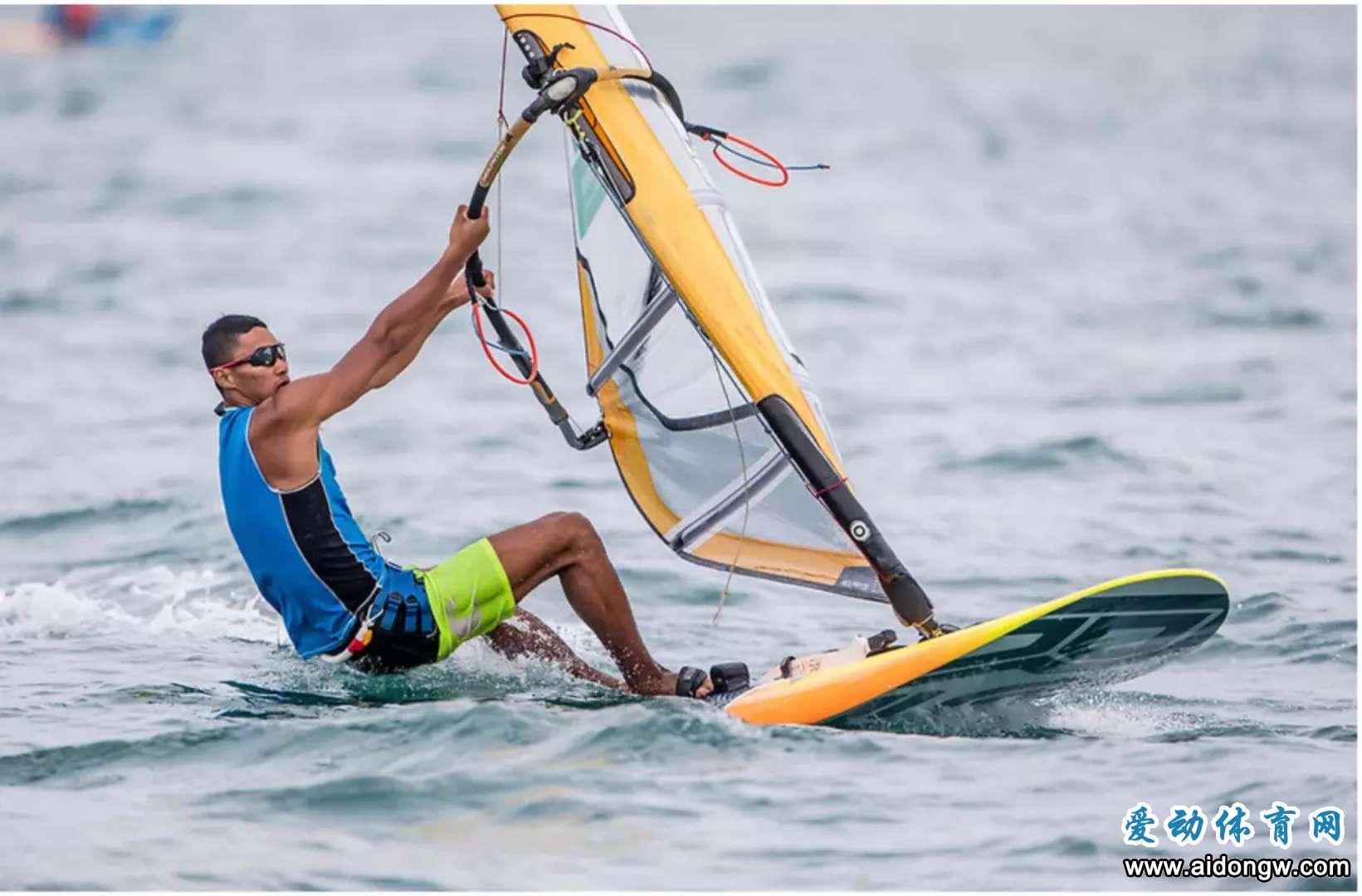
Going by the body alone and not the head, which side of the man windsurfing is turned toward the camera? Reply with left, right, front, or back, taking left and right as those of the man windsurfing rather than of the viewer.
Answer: right
